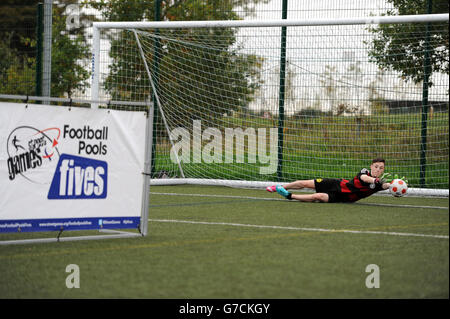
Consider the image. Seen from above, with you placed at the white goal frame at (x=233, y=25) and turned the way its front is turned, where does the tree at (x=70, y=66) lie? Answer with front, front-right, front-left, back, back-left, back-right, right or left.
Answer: back-right

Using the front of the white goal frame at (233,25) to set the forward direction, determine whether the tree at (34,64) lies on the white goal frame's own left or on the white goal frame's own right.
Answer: on the white goal frame's own right

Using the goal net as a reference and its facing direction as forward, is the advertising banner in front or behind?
in front

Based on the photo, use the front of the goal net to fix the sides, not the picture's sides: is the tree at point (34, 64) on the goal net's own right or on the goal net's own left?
on the goal net's own right

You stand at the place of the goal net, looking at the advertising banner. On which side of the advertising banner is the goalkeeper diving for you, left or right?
left

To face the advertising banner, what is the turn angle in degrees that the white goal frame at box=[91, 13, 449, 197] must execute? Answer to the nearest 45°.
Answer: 0° — it already faces it

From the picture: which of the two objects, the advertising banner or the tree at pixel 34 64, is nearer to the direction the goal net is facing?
the advertising banner

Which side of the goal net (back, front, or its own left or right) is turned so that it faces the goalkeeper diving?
front

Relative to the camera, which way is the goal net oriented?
toward the camera

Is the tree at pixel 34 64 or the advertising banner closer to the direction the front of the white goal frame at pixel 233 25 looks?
the advertising banner
